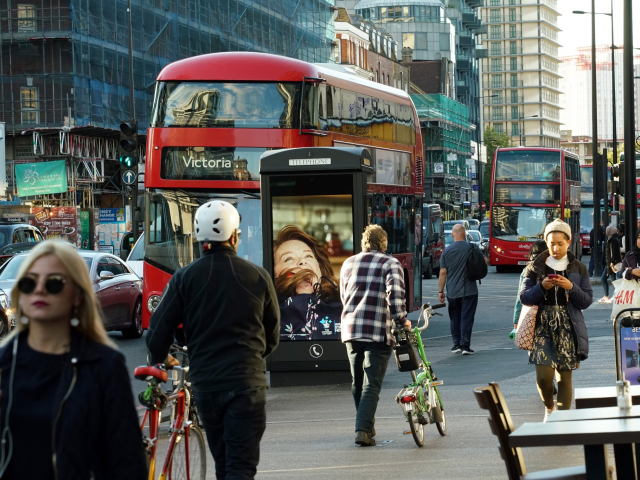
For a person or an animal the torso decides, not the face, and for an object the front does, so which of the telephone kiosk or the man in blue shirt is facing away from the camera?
the man in blue shirt

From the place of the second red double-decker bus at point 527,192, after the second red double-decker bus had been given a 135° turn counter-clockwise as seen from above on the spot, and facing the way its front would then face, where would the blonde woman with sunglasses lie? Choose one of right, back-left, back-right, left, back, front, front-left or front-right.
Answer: back-right

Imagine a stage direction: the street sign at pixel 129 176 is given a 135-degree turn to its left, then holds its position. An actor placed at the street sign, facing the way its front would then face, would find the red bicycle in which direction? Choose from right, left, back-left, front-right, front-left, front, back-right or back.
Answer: back-right

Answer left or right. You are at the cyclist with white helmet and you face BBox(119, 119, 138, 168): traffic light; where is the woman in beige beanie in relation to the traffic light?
right

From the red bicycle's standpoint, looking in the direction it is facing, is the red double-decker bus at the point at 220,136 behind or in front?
in front

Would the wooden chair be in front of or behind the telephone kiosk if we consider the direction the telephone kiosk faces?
in front

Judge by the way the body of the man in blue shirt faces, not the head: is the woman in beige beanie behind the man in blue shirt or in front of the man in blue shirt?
behind

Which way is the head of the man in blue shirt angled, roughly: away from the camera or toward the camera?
away from the camera

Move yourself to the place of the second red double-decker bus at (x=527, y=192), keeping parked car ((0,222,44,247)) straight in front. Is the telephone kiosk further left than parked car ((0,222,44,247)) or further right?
left

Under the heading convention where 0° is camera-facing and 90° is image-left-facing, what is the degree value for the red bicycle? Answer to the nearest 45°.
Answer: approximately 225°

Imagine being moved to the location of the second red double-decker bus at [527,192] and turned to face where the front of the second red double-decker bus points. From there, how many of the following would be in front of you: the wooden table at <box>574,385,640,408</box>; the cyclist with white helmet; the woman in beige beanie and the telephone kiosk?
4

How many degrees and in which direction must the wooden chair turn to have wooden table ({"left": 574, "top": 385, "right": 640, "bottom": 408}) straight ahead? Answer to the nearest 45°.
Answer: approximately 45° to its left

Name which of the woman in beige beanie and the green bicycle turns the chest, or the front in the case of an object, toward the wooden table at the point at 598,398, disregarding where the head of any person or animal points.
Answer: the woman in beige beanie

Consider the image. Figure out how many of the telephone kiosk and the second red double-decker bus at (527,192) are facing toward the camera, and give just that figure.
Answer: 2

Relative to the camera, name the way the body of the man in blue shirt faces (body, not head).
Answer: away from the camera
